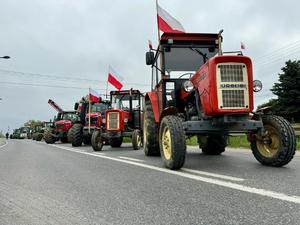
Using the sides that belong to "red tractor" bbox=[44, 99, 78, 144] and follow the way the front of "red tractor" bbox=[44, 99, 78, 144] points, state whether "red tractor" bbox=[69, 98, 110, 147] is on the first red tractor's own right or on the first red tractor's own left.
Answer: on the first red tractor's own left

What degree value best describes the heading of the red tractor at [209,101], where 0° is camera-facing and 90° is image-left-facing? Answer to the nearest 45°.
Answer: approximately 315°

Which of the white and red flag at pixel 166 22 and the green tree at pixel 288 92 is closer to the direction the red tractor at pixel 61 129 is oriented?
the white and red flag

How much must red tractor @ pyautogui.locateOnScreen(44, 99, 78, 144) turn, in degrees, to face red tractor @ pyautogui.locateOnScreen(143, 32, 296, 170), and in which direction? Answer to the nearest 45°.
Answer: approximately 45° to its left

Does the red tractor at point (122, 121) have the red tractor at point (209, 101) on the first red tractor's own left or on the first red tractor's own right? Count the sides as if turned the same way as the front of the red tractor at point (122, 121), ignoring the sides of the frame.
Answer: on the first red tractor's own left

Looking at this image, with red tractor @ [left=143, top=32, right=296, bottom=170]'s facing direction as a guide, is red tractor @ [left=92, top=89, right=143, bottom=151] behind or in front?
behind

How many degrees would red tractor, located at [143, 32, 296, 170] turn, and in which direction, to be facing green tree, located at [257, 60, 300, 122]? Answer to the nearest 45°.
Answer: approximately 135° to its left

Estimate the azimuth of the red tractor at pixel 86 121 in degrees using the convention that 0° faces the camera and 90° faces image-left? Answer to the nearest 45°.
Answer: approximately 45°

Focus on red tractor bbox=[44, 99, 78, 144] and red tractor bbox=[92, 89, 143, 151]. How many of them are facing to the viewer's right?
0

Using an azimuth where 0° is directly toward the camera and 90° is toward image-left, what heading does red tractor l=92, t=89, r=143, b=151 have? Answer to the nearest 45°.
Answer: approximately 45°
